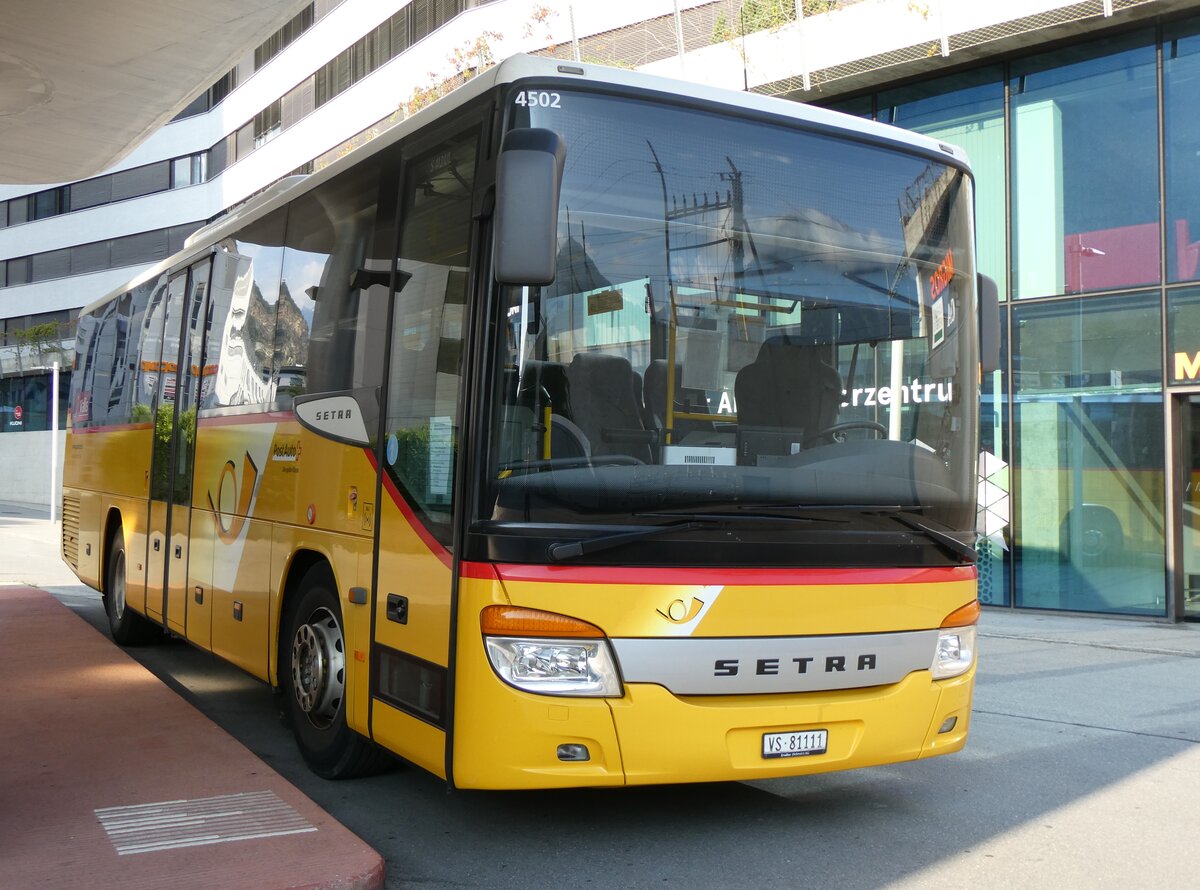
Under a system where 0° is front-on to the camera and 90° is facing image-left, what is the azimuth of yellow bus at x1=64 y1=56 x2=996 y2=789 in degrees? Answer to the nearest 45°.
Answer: approximately 315°
